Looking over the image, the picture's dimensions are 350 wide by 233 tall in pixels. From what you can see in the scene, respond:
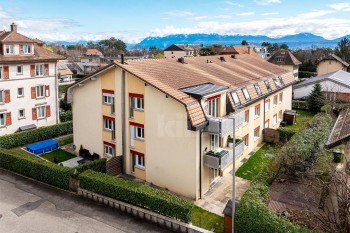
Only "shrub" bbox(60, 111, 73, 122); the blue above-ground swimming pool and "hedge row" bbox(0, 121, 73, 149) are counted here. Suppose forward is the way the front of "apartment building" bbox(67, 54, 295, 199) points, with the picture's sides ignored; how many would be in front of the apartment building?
0

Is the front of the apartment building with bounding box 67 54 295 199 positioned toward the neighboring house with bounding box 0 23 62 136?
no

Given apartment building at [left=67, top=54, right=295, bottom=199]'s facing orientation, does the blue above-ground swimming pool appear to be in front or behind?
behind

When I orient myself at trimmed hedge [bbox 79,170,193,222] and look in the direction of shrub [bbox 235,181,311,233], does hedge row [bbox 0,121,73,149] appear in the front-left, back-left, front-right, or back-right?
back-left

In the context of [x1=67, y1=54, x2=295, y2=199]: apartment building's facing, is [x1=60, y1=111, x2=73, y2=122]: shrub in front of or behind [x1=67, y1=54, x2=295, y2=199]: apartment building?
behind

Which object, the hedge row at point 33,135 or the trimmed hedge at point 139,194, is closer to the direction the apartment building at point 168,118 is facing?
the trimmed hedge

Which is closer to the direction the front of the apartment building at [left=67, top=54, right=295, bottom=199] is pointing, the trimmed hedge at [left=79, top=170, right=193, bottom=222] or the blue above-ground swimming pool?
the trimmed hedge
